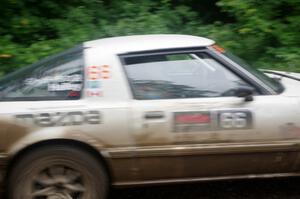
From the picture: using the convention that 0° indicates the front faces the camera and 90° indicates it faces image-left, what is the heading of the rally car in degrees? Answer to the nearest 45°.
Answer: approximately 270°
